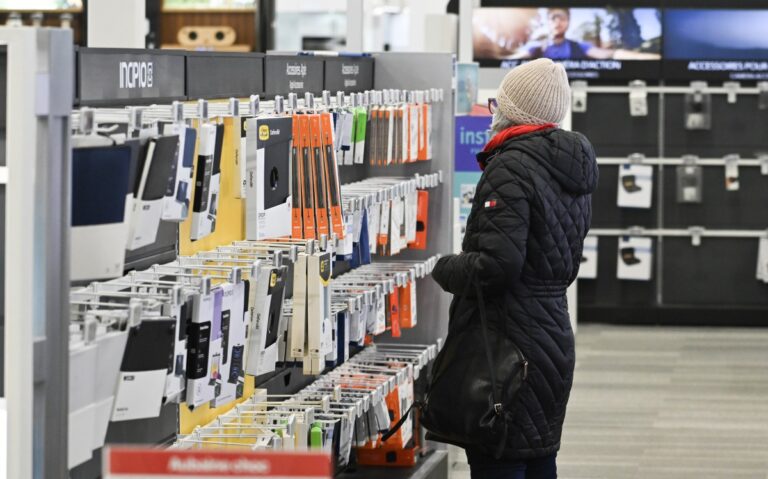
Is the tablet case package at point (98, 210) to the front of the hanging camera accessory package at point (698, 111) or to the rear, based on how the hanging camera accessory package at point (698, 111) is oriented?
to the front

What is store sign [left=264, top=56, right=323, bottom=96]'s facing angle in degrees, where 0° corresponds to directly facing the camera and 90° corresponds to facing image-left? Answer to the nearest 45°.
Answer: approximately 315°

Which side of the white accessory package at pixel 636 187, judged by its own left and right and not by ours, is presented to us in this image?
front

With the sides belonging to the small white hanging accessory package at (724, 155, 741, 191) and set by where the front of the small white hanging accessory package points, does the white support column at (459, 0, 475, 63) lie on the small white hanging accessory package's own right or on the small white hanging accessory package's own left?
on the small white hanging accessory package's own right

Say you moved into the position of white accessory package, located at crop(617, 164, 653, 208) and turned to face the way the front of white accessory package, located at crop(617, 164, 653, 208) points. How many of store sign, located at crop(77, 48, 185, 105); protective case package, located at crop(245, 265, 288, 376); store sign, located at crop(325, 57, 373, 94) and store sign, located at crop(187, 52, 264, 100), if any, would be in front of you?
4

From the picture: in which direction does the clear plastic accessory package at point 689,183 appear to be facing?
toward the camera

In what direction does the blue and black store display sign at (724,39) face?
toward the camera

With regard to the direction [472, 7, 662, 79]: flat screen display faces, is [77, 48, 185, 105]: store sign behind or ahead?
ahead

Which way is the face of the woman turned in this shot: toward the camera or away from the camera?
away from the camera

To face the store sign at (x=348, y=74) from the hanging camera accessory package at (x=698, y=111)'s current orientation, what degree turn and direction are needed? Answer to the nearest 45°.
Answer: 0° — it already faces it

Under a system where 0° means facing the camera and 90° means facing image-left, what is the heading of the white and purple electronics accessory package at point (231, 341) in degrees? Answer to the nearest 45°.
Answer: approximately 315°

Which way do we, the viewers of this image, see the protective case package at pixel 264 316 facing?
facing the viewer and to the right of the viewer

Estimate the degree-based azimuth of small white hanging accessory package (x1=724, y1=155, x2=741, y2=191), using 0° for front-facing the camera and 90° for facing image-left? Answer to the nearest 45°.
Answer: approximately 0°
